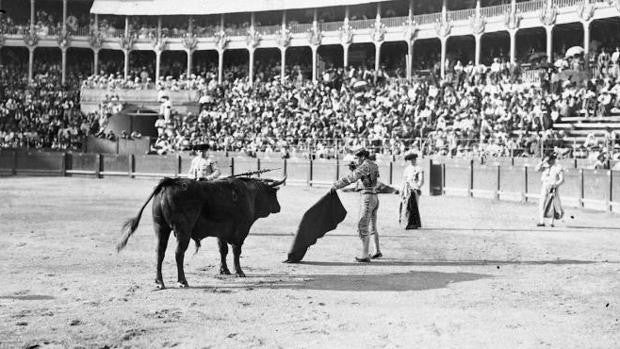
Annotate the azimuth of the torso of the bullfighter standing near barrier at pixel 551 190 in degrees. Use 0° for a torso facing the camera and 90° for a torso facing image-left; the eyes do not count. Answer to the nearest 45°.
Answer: approximately 45°

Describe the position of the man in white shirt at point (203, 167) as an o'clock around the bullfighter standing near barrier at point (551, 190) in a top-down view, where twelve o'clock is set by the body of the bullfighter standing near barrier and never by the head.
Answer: The man in white shirt is roughly at 12 o'clock from the bullfighter standing near barrier.

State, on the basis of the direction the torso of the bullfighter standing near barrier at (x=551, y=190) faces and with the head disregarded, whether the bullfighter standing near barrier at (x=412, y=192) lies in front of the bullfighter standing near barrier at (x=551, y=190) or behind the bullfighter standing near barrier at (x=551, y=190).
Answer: in front

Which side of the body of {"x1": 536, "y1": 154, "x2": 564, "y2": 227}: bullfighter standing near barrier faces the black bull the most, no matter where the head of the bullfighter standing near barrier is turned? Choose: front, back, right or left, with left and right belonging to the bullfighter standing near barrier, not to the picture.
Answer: front
